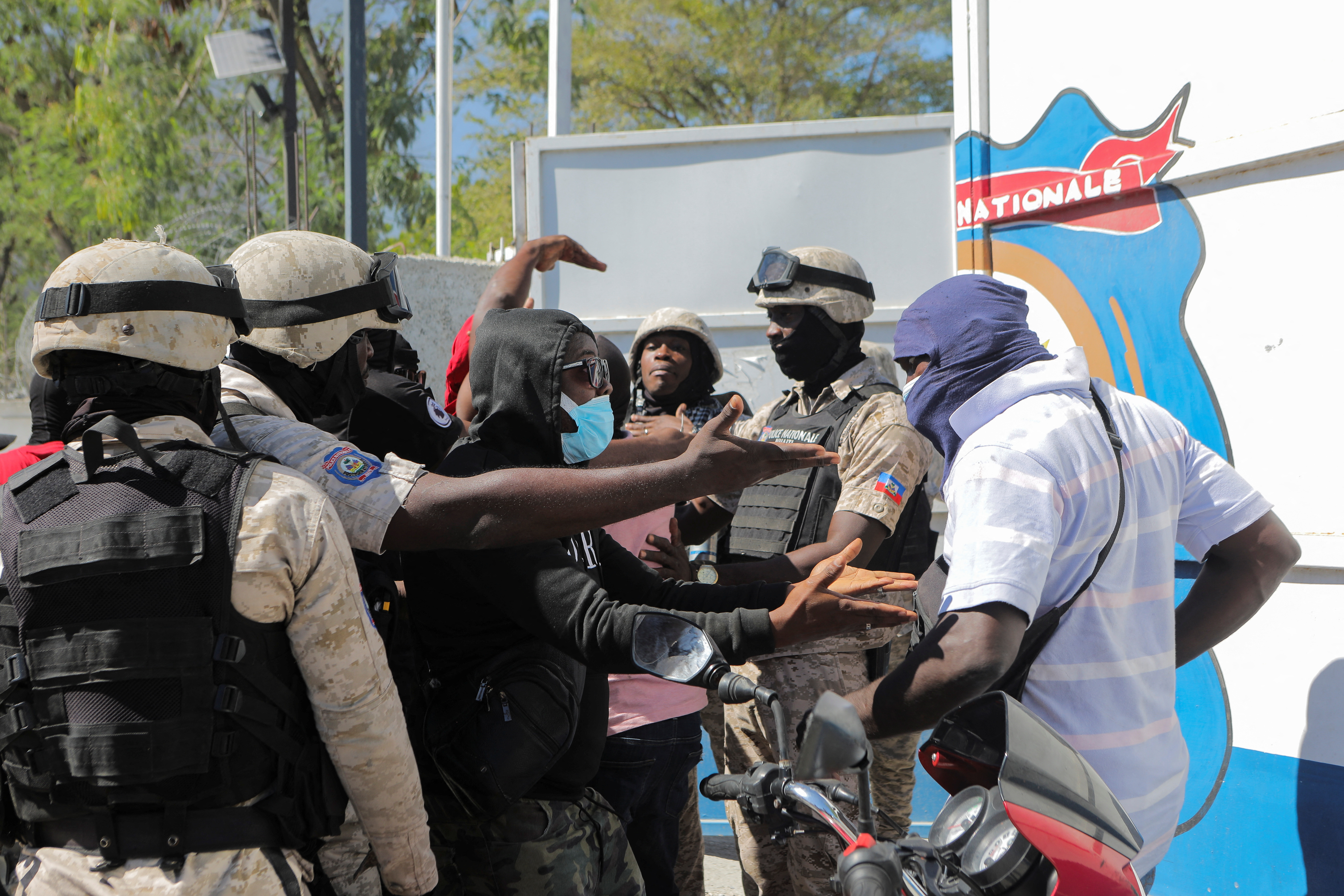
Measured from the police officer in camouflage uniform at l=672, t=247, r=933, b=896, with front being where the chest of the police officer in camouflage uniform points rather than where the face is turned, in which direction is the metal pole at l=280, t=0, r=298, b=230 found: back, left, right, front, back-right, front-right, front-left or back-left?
right

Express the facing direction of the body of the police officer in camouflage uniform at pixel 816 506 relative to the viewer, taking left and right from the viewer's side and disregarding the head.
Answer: facing the viewer and to the left of the viewer

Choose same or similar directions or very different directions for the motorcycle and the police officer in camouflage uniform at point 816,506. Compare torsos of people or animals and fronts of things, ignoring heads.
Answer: very different directions

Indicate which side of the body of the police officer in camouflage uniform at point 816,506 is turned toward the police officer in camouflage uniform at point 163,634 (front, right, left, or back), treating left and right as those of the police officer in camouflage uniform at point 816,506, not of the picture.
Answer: front

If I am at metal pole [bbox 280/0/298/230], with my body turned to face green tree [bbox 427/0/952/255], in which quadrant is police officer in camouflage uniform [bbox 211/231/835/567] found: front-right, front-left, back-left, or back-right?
back-right

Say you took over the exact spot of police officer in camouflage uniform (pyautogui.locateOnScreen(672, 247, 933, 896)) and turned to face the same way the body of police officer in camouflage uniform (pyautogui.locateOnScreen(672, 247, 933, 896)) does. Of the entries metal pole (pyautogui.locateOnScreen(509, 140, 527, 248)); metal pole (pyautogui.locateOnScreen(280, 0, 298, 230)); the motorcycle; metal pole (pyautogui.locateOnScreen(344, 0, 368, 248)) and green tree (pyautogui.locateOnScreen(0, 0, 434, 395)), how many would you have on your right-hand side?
4

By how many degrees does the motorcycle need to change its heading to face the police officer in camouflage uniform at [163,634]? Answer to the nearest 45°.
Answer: approximately 135° to its left

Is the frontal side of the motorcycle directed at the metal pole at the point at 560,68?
no

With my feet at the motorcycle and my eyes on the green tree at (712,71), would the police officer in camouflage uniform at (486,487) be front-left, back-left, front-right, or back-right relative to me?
front-left

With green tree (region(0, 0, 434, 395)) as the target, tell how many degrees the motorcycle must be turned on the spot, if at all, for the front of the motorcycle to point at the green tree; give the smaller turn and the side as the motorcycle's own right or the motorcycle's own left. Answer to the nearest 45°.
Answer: approximately 90° to the motorcycle's own left

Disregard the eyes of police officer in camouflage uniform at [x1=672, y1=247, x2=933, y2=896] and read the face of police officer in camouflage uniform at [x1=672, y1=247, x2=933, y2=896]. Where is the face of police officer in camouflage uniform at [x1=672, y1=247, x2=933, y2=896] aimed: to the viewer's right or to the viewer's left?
to the viewer's left

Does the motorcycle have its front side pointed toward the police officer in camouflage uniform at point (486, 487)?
no

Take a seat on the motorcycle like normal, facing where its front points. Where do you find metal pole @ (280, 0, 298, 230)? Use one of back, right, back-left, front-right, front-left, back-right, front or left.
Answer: left

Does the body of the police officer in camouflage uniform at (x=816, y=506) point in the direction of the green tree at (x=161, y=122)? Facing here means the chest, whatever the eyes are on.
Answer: no

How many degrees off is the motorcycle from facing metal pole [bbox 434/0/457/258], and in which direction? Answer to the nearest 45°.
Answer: approximately 90° to its left

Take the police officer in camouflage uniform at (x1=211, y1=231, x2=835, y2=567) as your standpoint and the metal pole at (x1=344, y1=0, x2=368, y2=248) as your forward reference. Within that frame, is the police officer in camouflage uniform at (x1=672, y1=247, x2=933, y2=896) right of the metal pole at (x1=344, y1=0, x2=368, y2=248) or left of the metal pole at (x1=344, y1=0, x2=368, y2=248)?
right
